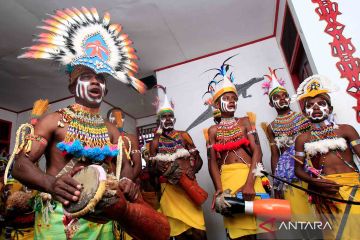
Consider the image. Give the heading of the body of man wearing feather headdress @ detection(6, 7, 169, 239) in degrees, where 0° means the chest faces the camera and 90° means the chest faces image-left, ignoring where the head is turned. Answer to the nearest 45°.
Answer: approximately 315°

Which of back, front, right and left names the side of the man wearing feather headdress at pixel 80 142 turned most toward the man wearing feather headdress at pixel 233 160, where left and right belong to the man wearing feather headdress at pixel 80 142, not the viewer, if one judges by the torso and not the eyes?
left

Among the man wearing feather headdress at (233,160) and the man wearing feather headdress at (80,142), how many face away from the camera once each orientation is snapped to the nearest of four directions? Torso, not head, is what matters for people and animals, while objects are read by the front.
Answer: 0

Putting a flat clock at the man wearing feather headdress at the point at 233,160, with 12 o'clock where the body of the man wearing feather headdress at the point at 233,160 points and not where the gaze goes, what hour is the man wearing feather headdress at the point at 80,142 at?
the man wearing feather headdress at the point at 80,142 is roughly at 1 o'clock from the man wearing feather headdress at the point at 233,160.

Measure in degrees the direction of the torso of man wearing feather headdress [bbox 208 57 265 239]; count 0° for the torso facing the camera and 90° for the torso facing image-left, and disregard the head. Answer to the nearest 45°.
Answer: approximately 0°

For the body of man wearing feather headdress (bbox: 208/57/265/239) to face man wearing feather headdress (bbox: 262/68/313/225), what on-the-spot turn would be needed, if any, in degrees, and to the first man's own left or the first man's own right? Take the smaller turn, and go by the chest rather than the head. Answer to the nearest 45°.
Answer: approximately 90° to the first man's own left
